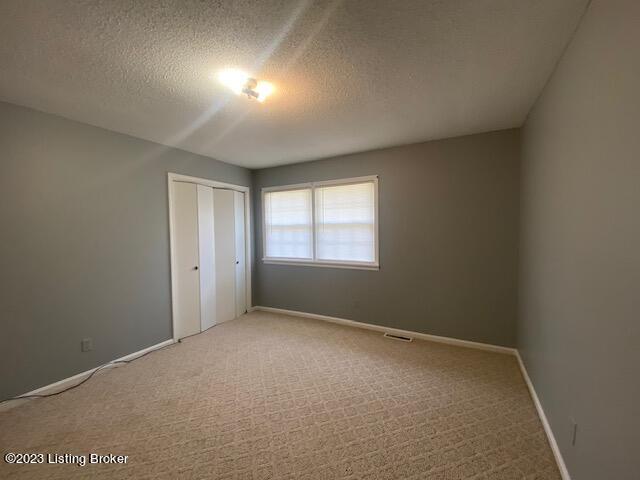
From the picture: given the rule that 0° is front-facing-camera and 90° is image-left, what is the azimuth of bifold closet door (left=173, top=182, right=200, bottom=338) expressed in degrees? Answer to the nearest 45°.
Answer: approximately 315°

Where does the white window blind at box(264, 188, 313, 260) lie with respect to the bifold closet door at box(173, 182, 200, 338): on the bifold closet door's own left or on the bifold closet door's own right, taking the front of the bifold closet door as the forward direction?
on the bifold closet door's own left

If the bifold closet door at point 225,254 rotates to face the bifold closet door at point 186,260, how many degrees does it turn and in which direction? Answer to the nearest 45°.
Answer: approximately 90° to its right

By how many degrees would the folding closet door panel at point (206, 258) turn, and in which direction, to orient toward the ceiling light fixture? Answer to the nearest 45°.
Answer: approximately 45° to its right

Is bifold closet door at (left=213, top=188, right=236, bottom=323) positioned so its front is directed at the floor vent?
yes

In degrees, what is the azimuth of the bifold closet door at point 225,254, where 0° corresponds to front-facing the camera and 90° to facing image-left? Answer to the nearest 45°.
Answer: approximately 315°

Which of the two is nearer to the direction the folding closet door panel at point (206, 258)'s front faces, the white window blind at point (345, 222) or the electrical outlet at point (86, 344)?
the white window blind

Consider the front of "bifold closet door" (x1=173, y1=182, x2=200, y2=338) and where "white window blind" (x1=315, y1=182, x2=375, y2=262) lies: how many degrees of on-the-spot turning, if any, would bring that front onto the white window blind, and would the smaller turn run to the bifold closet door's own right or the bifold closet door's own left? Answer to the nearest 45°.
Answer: approximately 45° to the bifold closet door's own left

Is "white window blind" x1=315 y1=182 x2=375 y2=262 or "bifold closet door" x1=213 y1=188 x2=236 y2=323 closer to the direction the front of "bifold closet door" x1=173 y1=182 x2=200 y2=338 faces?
the white window blind

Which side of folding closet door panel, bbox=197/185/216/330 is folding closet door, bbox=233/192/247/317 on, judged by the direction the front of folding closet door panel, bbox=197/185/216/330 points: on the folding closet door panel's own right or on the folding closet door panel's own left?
on the folding closet door panel's own left
